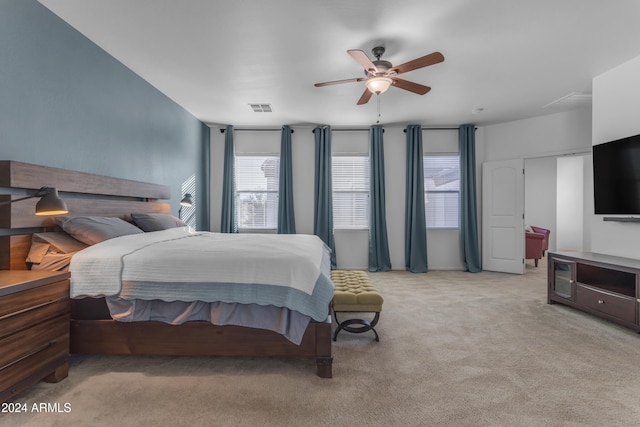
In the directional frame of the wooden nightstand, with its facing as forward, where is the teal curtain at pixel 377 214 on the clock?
The teal curtain is roughly at 10 o'clock from the wooden nightstand.

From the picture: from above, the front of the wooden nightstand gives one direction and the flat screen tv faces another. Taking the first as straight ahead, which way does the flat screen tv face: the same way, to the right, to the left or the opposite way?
the opposite way

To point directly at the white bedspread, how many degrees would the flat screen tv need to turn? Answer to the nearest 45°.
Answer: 0° — it already faces it

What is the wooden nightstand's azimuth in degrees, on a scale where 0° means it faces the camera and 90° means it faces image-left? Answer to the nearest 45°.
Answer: approximately 315°

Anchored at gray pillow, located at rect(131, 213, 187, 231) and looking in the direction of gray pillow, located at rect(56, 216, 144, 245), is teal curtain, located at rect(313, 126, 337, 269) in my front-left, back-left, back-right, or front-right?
back-left

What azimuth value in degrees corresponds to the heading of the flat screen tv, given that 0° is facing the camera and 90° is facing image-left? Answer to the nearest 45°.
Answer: approximately 45°

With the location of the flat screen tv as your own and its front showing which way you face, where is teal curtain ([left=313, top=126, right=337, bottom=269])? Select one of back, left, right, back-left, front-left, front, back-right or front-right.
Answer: front-right

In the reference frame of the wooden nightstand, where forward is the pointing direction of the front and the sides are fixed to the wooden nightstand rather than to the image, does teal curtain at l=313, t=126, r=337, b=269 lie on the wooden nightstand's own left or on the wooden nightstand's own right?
on the wooden nightstand's own left

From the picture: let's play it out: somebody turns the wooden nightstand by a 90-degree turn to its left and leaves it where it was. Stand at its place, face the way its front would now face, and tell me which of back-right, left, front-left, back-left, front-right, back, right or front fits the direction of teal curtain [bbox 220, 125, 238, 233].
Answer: front

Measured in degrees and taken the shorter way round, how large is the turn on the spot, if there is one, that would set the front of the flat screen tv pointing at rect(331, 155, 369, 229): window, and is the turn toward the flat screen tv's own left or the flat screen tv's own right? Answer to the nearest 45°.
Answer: approximately 45° to the flat screen tv's own right

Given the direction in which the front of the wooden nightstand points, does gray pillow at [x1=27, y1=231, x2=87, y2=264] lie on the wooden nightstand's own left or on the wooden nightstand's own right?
on the wooden nightstand's own left

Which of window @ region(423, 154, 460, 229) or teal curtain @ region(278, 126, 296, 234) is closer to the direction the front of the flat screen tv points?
the teal curtain

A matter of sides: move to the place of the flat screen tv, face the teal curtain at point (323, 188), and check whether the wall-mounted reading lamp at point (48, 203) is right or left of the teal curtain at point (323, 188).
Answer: left

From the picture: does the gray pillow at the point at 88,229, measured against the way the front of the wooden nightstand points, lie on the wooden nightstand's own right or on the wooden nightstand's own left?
on the wooden nightstand's own left

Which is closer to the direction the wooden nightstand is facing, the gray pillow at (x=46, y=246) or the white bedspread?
the white bedspread

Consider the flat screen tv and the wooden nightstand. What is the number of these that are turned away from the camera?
0

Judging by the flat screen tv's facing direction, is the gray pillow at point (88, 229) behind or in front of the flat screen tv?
in front
